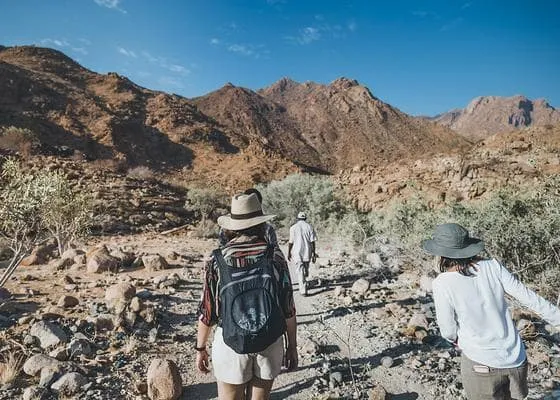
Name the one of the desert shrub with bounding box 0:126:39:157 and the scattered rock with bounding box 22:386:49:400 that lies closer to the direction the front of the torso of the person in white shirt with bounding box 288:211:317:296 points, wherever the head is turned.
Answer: the desert shrub

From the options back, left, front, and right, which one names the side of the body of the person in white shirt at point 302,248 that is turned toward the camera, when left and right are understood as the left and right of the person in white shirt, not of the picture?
back

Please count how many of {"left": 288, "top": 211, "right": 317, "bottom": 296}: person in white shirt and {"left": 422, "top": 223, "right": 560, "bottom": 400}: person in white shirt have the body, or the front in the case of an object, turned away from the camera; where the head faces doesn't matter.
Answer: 2

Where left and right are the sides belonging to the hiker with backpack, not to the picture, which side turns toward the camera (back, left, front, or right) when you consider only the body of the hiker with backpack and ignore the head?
back

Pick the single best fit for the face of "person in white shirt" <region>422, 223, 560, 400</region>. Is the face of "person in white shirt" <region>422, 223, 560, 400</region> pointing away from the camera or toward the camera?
away from the camera

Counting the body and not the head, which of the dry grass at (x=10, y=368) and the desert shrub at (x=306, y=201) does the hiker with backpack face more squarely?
the desert shrub

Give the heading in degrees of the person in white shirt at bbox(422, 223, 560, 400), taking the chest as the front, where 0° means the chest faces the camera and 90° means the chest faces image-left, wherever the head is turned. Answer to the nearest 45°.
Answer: approximately 180°

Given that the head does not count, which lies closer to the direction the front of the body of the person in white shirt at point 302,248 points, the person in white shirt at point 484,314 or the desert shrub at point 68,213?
the desert shrub
